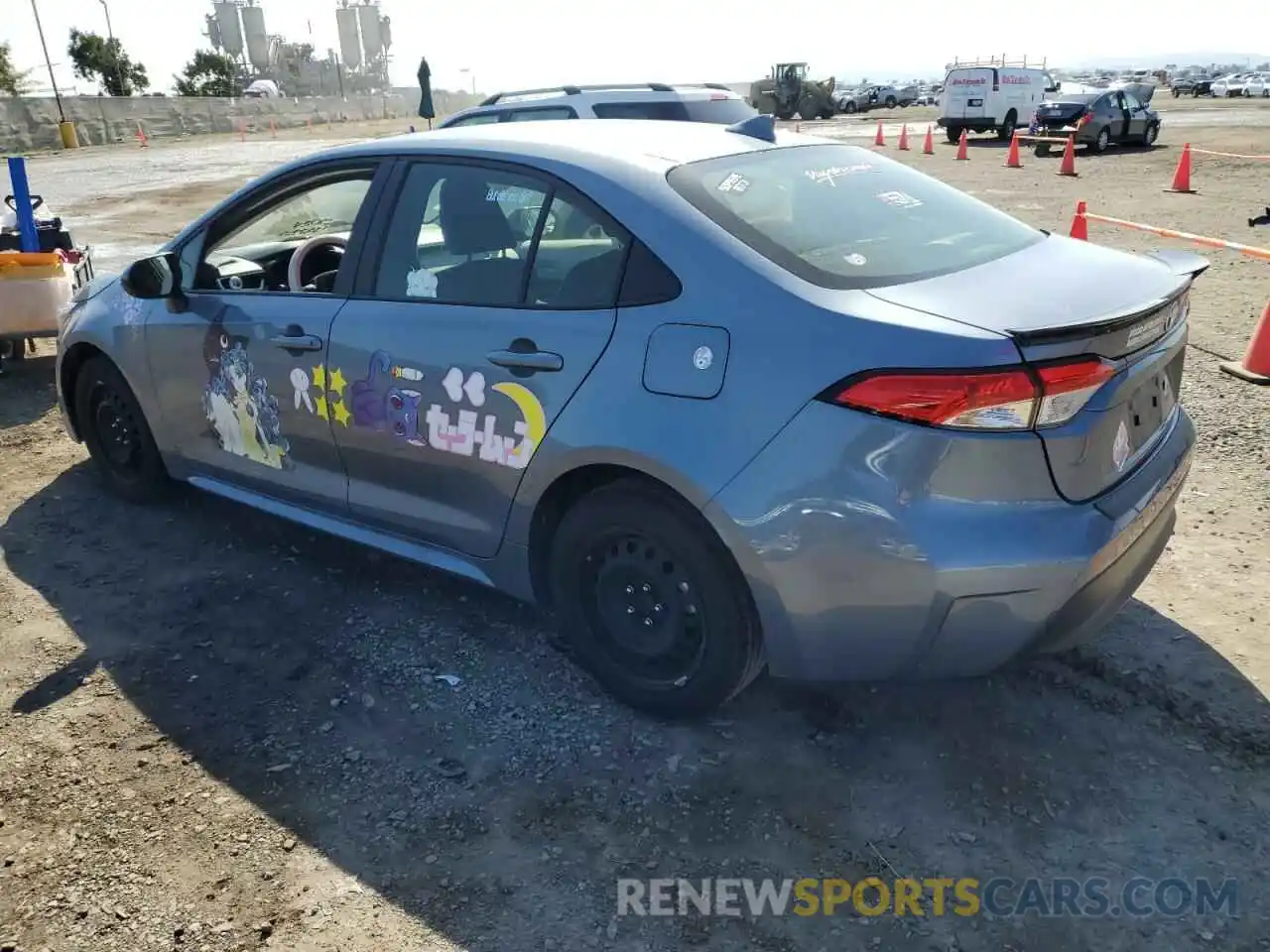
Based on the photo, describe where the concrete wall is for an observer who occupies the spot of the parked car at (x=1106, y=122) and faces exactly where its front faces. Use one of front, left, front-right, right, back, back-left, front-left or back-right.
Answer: back-left

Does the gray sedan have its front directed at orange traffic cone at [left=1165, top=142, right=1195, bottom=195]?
no

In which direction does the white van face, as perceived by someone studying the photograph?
facing away from the viewer and to the right of the viewer

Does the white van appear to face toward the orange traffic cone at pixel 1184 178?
no

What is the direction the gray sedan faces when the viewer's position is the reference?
facing away from the viewer and to the left of the viewer

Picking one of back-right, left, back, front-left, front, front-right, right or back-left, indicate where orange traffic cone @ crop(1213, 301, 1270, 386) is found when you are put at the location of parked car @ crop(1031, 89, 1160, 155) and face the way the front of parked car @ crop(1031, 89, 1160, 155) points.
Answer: back-right

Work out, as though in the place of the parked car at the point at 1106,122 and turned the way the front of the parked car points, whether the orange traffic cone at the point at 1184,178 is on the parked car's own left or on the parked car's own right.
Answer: on the parked car's own right

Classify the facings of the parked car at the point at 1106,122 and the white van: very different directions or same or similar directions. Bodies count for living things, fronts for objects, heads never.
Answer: same or similar directions

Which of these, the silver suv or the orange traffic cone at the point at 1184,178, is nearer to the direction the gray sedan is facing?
the silver suv

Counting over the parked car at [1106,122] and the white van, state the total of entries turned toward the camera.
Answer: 0

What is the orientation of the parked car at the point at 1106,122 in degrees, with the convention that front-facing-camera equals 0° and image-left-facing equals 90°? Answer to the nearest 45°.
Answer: approximately 225°

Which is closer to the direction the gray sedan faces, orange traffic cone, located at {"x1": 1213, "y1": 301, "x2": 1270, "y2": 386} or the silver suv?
the silver suv

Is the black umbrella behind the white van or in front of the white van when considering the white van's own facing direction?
behind

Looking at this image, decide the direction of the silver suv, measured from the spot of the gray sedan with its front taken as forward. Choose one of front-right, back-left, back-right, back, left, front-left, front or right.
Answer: front-right

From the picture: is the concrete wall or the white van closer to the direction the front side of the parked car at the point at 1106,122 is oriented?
the white van

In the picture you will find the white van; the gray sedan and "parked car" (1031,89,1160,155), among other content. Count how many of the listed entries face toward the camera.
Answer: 0

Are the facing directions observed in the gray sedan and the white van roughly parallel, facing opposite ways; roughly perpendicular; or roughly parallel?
roughly perpendicular
